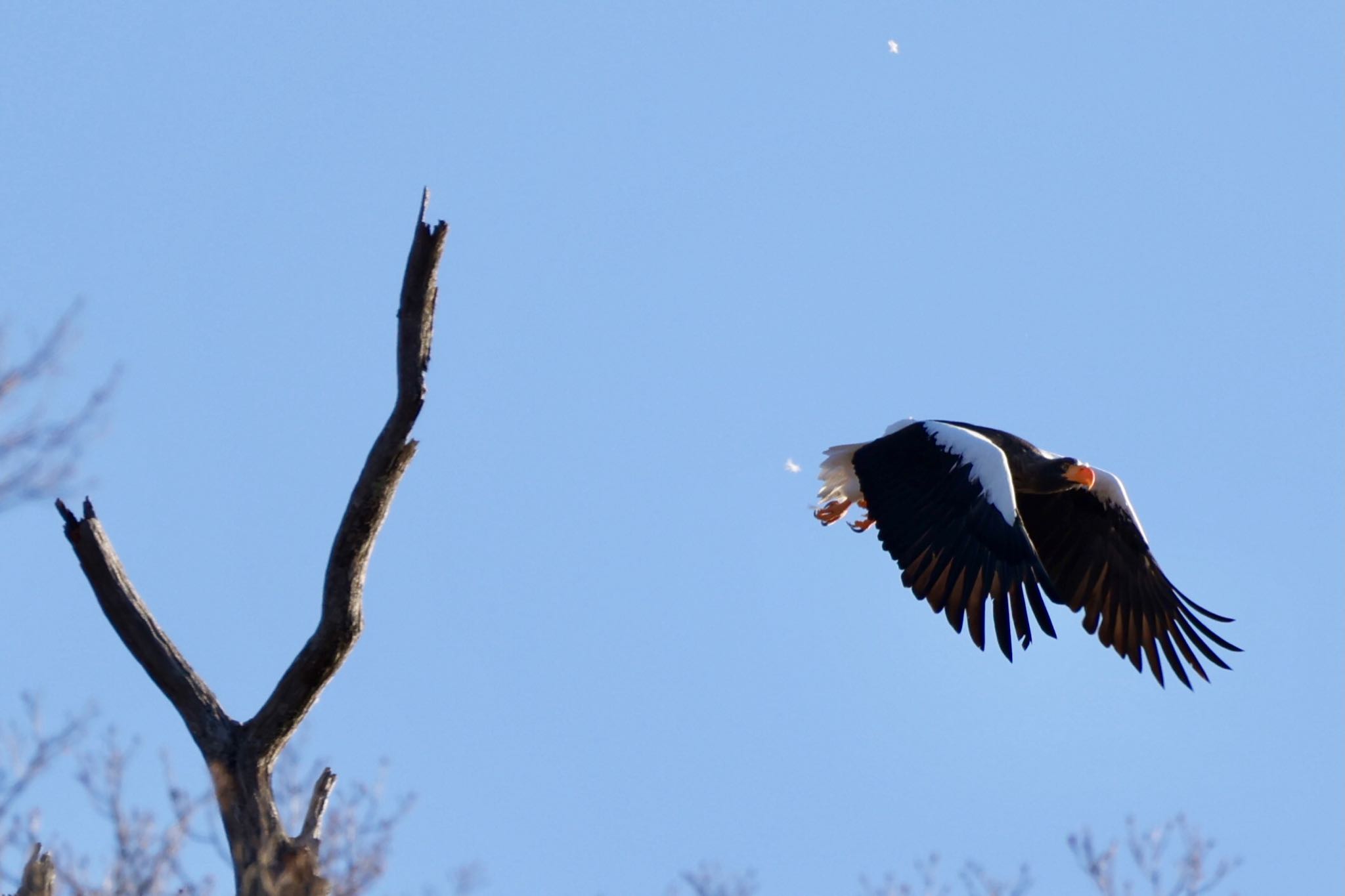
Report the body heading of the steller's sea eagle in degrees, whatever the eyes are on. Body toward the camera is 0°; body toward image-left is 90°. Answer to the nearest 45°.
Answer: approximately 315°

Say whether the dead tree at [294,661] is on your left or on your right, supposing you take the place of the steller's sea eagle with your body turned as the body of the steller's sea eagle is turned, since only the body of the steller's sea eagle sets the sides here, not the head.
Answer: on your right
